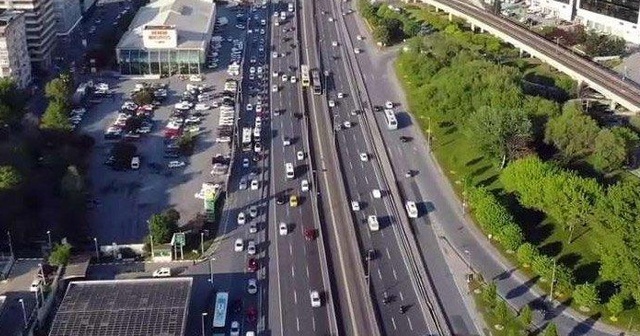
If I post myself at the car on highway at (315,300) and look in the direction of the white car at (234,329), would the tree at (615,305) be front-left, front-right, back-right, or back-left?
back-left

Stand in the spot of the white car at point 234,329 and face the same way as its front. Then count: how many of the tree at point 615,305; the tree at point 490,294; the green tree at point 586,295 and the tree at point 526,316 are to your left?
4

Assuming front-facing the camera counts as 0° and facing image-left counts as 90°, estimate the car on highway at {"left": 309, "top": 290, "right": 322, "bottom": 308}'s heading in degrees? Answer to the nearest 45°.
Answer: approximately 0°

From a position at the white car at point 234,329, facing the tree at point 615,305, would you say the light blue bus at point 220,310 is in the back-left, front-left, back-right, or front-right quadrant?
back-left

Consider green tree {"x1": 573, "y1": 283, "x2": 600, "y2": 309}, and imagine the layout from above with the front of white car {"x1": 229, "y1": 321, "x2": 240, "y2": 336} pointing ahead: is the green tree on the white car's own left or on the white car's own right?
on the white car's own left

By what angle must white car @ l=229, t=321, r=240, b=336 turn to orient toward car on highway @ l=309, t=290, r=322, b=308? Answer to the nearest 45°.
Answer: approximately 135° to its left

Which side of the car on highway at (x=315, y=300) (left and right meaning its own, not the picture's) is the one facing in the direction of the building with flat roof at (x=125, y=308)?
right

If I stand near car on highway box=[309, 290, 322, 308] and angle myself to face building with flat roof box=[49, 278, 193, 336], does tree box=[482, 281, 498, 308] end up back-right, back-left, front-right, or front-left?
back-left

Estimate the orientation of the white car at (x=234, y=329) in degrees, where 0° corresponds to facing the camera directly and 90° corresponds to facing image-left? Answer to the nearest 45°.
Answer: approximately 0°

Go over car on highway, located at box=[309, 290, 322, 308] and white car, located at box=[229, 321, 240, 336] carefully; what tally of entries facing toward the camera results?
2

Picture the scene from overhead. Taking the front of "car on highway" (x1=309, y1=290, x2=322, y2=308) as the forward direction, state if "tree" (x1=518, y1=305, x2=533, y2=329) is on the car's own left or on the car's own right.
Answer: on the car's own left

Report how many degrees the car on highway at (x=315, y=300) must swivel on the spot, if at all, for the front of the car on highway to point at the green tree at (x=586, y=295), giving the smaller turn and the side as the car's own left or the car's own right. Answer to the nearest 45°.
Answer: approximately 90° to the car's own left

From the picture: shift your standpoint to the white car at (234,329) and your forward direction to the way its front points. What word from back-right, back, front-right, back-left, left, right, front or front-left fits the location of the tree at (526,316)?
left

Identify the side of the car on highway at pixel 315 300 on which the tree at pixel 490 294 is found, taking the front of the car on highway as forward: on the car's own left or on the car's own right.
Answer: on the car's own left

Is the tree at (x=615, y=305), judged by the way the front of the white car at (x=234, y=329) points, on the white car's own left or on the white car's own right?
on the white car's own left

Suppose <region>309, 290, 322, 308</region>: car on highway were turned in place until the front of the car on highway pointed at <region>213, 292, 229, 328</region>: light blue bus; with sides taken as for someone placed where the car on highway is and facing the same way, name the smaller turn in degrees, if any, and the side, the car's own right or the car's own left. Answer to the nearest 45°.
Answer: approximately 90° to the car's own right
